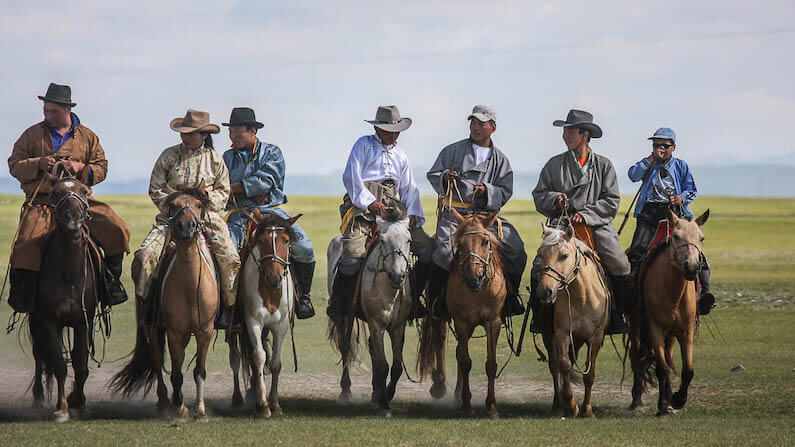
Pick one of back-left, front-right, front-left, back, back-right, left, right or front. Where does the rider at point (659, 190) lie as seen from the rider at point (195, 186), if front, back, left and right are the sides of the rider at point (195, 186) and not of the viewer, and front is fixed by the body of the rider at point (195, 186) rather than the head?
left

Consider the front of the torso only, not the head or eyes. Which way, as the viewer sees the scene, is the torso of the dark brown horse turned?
toward the camera

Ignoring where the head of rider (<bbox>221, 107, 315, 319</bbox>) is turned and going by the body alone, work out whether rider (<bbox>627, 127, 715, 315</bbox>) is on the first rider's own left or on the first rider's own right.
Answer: on the first rider's own left

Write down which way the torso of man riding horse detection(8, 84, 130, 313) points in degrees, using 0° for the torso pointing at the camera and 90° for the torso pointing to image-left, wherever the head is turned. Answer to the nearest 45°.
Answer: approximately 0°

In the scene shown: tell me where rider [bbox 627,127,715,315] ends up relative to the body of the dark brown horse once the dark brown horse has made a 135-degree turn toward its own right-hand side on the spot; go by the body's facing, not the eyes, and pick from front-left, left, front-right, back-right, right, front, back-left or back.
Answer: back-right

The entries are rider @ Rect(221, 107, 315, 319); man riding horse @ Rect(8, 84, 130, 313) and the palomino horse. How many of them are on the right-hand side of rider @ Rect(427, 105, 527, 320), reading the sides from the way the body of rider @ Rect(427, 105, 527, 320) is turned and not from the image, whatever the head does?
2

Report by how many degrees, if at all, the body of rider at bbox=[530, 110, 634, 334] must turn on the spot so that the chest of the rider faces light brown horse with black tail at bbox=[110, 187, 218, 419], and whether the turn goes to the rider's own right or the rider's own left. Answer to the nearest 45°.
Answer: approximately 45° to the rider's own right

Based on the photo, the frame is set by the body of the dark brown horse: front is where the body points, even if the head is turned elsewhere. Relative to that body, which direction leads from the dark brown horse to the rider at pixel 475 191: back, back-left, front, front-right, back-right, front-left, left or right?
left

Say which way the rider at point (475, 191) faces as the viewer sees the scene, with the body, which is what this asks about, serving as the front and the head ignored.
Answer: toward the camera

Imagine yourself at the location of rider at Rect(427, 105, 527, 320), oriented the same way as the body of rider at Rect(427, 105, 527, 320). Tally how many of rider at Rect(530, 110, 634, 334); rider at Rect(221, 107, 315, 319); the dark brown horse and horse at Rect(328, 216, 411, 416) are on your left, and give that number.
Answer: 1

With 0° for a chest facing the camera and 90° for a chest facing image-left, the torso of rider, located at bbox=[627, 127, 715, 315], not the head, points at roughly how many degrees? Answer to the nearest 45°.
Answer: approximately 0°

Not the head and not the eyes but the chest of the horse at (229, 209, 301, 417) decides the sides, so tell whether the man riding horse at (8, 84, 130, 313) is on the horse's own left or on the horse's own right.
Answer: on the horse's own right
